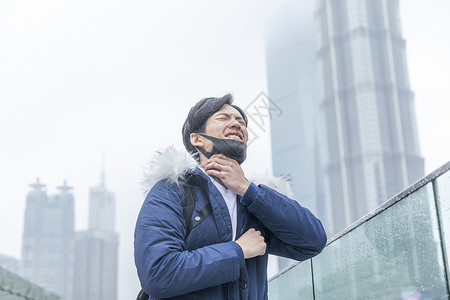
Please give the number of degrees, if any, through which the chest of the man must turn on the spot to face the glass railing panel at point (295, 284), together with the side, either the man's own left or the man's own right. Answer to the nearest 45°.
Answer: approximately 135° to the man's own left

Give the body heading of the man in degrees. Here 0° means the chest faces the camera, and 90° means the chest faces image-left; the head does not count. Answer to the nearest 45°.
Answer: approximately 315°

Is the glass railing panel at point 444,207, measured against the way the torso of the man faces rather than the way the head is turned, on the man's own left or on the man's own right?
on the man's own left

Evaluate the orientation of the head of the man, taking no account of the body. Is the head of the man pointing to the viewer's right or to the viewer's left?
to the viewer's right

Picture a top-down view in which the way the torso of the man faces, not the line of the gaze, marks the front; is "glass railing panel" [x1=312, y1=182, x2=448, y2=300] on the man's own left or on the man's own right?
on the man's own left
